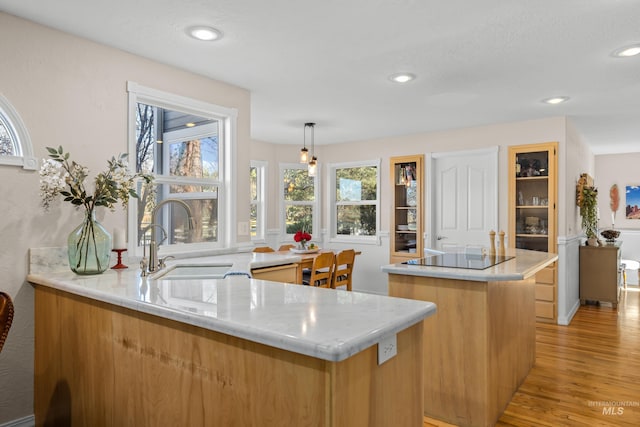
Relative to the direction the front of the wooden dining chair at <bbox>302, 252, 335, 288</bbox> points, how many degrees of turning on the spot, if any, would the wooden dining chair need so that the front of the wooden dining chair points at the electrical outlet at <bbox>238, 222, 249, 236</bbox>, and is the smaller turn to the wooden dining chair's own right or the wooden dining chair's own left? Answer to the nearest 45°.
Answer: approximately 90° to the wooden dining chair's own left

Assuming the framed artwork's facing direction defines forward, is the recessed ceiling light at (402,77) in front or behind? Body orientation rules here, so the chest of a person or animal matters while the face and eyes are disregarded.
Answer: in front

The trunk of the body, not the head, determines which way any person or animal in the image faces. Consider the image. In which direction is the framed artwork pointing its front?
toward the camera

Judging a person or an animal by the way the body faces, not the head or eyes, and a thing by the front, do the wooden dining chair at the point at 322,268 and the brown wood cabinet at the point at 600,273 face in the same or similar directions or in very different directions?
very different directions

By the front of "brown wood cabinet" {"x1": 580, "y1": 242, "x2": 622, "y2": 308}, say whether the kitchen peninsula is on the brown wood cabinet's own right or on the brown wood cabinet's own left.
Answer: on the brown wood cabinet's own right

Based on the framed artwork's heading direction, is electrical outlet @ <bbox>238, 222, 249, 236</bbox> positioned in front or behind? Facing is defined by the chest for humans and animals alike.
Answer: in front

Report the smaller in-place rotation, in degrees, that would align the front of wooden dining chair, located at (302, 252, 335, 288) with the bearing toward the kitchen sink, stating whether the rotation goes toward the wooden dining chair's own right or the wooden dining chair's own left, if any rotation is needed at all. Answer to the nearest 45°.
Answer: approximately 90° to the wooden dining chair's own left

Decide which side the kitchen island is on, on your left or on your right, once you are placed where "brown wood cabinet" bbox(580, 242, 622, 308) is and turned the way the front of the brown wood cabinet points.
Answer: on your right

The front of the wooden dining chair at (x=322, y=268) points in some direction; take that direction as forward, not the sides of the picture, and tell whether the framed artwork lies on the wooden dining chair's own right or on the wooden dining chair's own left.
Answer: on the wooden dining chair's own right

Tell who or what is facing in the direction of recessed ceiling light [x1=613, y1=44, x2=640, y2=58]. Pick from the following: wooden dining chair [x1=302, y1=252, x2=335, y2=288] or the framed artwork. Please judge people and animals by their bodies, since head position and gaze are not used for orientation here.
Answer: the framed artwork

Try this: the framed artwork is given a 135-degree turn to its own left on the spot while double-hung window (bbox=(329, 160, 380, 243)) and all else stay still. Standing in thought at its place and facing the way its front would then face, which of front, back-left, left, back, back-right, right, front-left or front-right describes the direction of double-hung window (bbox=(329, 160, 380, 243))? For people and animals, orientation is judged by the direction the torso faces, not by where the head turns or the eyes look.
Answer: back

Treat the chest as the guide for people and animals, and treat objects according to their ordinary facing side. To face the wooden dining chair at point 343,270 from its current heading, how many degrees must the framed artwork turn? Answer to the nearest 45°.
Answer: approximately 45° to its right
